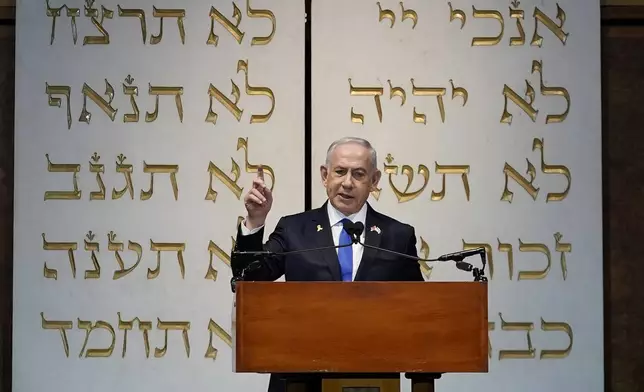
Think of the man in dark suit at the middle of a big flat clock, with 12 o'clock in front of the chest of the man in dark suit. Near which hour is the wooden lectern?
The wooden lectern is roughly at 12 o'clock from the man in dark suit.

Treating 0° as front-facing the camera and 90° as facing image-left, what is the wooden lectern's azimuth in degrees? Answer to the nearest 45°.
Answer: approximately 0°

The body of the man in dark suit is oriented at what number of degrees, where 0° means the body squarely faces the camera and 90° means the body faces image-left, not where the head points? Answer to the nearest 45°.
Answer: approximately 0°

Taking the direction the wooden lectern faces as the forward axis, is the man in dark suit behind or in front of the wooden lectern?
behind

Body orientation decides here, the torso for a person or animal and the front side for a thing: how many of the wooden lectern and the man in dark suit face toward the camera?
2
